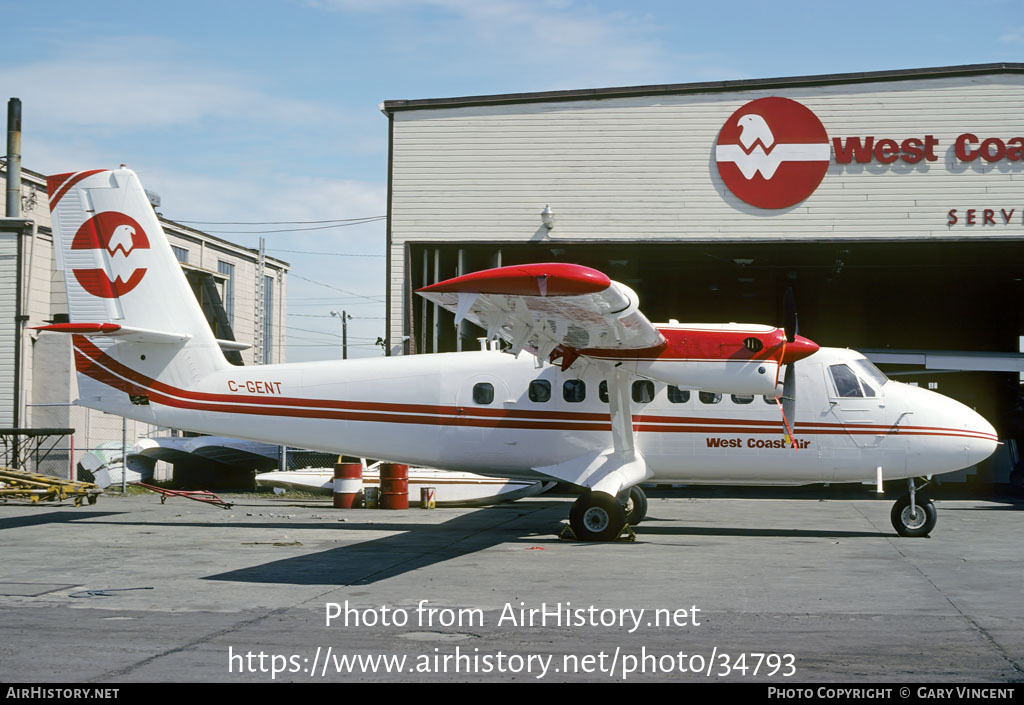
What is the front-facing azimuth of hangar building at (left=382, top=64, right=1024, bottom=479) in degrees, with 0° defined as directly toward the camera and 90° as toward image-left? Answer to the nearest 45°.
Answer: approximately 0°

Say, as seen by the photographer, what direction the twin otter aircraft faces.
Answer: facing to the right of the viewer

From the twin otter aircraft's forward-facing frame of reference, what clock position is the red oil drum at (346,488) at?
The red oil drum is roughly at 8 o'clock from the twin otter aircraft.

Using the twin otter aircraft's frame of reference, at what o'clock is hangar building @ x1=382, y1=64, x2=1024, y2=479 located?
The hangar building is roughly at 10 o'clock from the twin otter aircraft.

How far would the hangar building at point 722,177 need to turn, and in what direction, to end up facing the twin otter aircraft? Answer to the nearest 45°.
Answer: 0° — it already faces it

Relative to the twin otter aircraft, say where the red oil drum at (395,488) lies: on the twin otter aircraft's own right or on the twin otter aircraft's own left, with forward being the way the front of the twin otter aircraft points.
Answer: on the twin otter aircraft's own left

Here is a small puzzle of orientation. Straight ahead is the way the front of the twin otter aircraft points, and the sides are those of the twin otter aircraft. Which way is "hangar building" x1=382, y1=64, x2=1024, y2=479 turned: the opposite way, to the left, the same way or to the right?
to the right

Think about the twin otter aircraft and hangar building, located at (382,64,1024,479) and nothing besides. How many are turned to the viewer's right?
1

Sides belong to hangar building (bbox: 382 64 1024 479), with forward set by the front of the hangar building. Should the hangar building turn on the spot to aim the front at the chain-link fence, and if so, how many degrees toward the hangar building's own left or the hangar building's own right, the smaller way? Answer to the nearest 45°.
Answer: approximately 90° to the hangar building's own right

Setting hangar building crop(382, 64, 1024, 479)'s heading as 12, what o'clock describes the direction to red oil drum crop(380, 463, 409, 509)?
The red oil drum is roughly at 2 o'clock from the hangar building.
